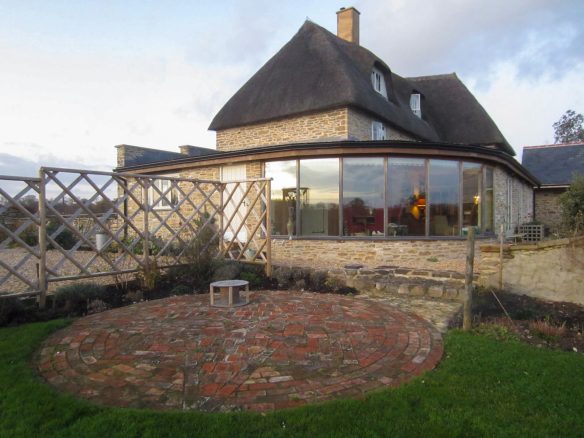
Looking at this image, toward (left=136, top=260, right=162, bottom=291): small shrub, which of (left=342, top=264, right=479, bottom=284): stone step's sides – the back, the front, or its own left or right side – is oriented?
right

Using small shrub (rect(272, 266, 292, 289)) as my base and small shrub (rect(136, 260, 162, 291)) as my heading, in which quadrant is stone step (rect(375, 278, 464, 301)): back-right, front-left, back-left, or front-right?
back-left

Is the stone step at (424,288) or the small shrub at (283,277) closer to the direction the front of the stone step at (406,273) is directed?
the stone step

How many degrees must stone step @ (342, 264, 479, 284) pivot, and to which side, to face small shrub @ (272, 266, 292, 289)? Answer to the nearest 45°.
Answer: approximately 90° to its right

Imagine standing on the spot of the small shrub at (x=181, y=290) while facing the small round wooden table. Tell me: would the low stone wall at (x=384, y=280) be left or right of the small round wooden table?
left

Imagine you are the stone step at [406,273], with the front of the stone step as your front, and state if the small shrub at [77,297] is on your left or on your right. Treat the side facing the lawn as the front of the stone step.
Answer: on your right

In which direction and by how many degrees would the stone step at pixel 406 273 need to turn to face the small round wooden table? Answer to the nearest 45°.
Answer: approximately 45° to its right

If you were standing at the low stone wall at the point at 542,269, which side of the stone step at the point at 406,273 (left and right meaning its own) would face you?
left

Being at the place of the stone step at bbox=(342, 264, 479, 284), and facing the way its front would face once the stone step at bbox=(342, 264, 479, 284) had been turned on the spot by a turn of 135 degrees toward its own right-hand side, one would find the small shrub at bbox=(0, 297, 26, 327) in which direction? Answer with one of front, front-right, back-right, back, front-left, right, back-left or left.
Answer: left

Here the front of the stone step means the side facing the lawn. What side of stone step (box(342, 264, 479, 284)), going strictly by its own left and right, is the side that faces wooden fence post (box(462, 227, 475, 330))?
front

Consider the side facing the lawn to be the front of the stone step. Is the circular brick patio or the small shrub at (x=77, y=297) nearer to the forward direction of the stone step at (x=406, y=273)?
the circular brick patio

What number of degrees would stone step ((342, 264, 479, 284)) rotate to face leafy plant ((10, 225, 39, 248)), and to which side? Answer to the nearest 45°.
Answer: approximately 90° to its right

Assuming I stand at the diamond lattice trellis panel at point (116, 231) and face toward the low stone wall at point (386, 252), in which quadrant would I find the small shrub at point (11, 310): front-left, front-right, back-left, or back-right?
back-right

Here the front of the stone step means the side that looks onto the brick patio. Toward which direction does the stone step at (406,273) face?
toward the camera
